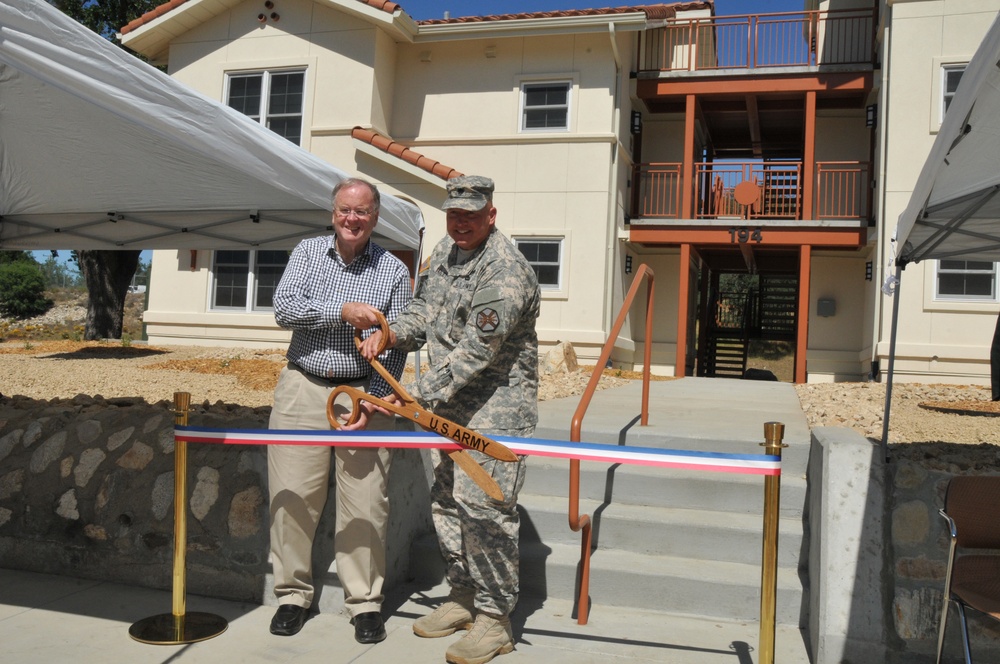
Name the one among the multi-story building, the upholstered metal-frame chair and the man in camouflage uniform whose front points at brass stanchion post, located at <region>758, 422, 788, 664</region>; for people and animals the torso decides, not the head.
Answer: the multi-story building

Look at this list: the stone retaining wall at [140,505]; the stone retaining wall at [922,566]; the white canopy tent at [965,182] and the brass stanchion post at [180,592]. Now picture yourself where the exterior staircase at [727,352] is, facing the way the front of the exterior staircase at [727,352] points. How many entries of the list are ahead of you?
4

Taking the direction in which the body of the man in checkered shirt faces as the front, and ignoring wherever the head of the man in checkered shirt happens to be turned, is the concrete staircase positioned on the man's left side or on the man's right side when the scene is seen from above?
on the man's left side

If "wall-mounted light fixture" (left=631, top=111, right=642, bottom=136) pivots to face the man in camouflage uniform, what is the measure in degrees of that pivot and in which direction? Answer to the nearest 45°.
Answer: approximately 90° to its right

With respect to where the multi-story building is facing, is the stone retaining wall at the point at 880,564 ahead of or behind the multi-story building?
ahead

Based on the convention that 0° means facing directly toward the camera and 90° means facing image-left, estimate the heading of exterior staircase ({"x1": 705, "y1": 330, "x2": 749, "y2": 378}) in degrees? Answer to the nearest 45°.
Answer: approximately 0°
